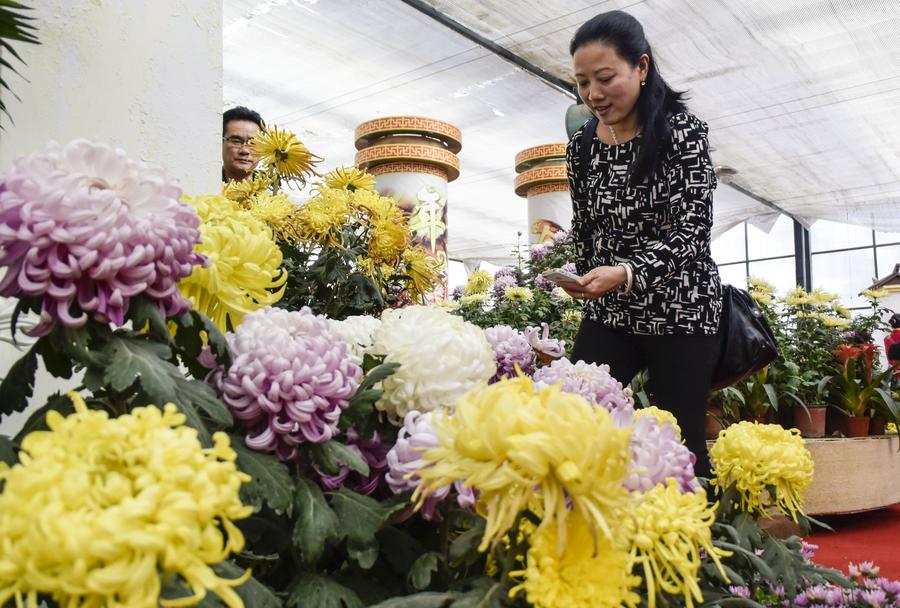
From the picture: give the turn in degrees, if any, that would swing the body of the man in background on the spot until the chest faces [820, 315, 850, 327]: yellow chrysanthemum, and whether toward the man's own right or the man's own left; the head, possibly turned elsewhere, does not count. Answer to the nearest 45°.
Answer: approximately 90° to the man's own left

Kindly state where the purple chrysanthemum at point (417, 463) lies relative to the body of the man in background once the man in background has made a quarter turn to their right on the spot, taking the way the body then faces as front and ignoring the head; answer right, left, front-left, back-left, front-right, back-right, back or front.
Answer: left

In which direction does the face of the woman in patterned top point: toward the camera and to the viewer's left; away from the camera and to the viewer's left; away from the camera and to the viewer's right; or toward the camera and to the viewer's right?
toward the camera and to the viewer's left

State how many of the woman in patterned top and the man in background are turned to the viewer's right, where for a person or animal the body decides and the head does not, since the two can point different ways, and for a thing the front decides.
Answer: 0

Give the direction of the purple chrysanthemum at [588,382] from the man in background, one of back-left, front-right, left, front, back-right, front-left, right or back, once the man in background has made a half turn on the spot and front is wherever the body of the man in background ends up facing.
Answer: back

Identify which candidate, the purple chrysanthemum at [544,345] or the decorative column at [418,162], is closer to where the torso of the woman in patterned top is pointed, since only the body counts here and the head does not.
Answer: the purple chrysanthemum

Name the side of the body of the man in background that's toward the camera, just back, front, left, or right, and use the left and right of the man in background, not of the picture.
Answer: front

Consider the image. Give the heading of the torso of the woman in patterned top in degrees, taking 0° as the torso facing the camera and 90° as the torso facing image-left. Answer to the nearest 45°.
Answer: approximately 45°

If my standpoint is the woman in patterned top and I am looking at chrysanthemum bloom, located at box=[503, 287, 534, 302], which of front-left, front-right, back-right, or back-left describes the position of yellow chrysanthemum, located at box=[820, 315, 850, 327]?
front-right

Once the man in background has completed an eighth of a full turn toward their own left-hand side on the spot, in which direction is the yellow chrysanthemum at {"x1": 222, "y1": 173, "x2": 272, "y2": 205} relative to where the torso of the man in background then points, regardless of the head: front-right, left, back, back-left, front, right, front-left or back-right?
front-right

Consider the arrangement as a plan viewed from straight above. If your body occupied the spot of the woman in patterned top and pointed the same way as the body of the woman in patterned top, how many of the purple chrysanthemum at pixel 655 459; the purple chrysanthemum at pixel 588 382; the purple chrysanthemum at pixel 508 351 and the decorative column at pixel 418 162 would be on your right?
1

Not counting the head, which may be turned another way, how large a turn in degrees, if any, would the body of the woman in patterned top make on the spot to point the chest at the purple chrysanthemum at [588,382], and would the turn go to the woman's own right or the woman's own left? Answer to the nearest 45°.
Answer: approximately 45° to the woman's own left

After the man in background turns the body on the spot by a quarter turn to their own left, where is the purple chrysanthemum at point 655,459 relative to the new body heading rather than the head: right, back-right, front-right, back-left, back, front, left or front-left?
right
